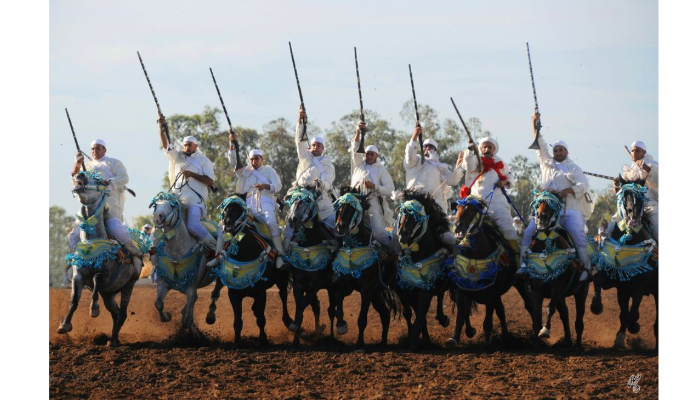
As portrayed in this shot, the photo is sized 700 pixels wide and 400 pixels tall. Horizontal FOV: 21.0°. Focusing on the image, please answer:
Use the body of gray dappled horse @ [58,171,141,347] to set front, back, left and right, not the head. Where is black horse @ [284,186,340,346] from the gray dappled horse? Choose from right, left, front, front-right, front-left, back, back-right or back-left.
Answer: back-left

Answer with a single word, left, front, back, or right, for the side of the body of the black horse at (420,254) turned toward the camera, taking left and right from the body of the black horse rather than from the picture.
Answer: front

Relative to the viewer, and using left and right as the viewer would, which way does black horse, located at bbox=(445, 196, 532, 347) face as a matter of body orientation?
facing the viewer and to the left of the viewer

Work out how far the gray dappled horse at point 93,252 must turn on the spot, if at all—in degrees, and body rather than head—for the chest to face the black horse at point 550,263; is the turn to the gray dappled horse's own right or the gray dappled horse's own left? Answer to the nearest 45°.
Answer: approximately 135° to the gray dappled horse's own left

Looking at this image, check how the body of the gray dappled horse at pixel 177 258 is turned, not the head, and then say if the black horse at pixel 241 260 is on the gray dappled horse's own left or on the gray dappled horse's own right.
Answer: on the gray dappled horse's own left

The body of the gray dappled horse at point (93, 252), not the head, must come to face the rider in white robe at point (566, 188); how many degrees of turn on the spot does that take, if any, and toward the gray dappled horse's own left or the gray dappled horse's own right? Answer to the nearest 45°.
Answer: approximately 135° to the gray dappled horse's own left

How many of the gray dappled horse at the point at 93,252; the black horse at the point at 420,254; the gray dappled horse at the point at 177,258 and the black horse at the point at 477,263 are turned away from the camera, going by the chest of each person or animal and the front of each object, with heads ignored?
0

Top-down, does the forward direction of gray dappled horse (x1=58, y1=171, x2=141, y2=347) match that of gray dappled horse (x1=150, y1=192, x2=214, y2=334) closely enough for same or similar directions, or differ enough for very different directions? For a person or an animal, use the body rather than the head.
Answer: same or similar directions

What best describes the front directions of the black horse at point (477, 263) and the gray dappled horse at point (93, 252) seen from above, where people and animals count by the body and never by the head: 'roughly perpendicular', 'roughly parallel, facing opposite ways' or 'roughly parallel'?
roughly parallel
